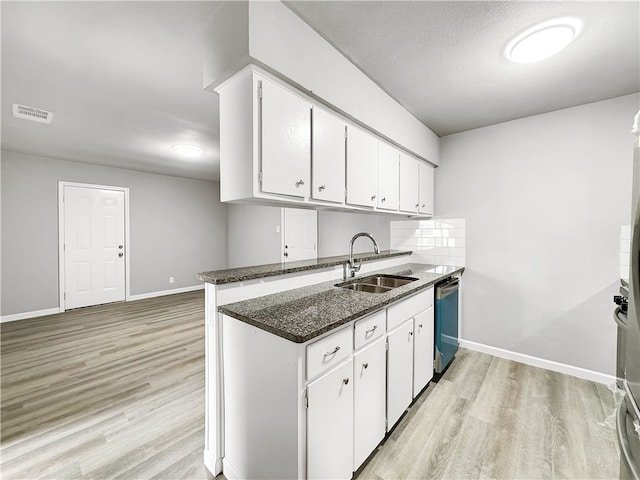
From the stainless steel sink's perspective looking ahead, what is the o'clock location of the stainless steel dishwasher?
The stainless steel dishwasher is roughly at 10 o'clock from the stainless steel sink.

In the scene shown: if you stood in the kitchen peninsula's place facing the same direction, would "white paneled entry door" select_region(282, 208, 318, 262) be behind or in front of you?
behind
